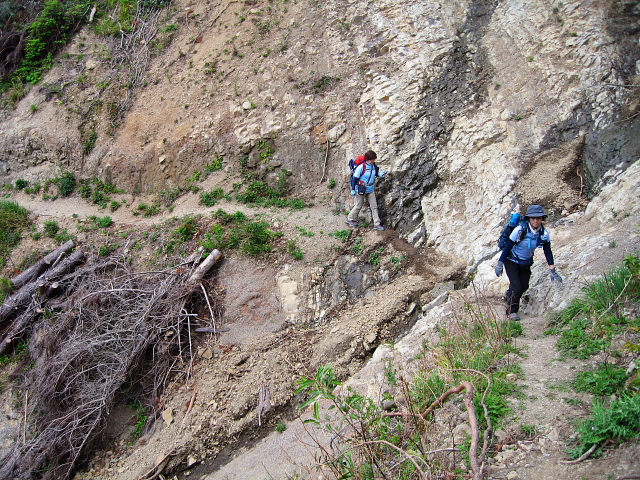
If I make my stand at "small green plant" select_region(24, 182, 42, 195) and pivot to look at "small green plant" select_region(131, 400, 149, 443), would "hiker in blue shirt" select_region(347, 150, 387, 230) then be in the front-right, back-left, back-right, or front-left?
front-left

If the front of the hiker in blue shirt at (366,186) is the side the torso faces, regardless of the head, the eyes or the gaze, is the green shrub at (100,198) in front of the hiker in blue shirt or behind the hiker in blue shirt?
behind

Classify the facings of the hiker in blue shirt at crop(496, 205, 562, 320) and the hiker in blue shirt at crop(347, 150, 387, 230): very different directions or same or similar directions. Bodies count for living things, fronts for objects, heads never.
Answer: same or similar directions

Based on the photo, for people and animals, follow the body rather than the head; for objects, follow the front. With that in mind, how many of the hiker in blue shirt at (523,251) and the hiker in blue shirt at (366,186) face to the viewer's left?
0

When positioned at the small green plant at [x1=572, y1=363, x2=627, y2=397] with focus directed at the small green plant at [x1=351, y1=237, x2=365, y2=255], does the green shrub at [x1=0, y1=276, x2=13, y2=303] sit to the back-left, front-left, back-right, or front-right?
front-left

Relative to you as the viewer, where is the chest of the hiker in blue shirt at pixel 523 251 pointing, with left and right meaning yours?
facing the viewer and to the right of the viewer

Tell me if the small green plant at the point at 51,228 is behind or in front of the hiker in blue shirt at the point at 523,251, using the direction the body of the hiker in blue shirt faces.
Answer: behind

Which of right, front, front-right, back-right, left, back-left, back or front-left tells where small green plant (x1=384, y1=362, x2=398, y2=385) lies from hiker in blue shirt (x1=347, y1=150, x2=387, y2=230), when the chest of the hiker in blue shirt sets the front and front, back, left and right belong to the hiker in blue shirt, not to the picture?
front-right

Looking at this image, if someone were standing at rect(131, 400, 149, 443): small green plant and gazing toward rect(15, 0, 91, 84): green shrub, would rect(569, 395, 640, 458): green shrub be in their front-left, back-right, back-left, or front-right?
back-right
